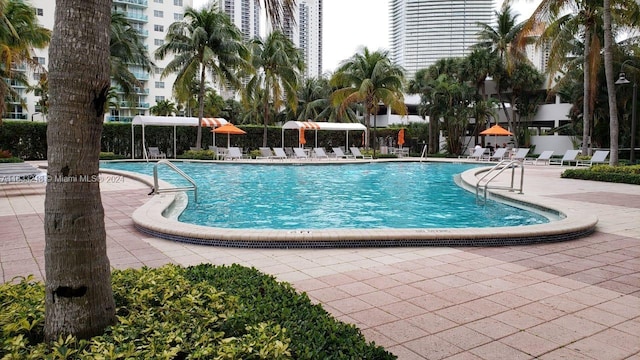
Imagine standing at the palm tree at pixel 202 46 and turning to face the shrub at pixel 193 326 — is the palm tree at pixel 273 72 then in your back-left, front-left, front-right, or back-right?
back-left

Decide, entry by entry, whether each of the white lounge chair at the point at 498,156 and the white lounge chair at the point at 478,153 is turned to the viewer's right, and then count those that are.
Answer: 0

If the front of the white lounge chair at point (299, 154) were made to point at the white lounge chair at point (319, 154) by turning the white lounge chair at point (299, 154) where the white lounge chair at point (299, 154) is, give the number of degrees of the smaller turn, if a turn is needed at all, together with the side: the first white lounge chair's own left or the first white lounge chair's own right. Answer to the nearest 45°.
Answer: approximately 90° to the first white lounge chair's own left

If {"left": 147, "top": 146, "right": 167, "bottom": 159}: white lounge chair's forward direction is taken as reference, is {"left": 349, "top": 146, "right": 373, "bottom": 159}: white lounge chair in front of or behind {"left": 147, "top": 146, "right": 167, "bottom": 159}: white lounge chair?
in front

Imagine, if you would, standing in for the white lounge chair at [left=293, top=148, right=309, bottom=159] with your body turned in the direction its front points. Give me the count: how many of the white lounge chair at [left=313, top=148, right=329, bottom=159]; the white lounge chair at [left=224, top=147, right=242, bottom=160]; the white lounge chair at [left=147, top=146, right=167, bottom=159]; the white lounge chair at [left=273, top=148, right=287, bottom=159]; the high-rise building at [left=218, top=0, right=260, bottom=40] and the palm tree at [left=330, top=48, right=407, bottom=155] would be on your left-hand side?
2

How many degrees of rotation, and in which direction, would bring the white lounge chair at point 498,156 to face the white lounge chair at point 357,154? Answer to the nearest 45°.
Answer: approximately 45° to its right

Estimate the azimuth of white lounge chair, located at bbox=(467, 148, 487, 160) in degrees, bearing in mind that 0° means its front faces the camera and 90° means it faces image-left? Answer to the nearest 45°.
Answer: approximately 45°

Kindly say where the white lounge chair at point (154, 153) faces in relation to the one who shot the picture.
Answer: facing the viewer and to the right of the viewer

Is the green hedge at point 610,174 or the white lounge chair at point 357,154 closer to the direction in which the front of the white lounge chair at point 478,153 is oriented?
the white lounge chair

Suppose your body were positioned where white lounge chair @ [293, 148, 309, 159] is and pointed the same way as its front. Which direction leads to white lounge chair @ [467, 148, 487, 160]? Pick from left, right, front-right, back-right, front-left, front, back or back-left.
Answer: front-left
